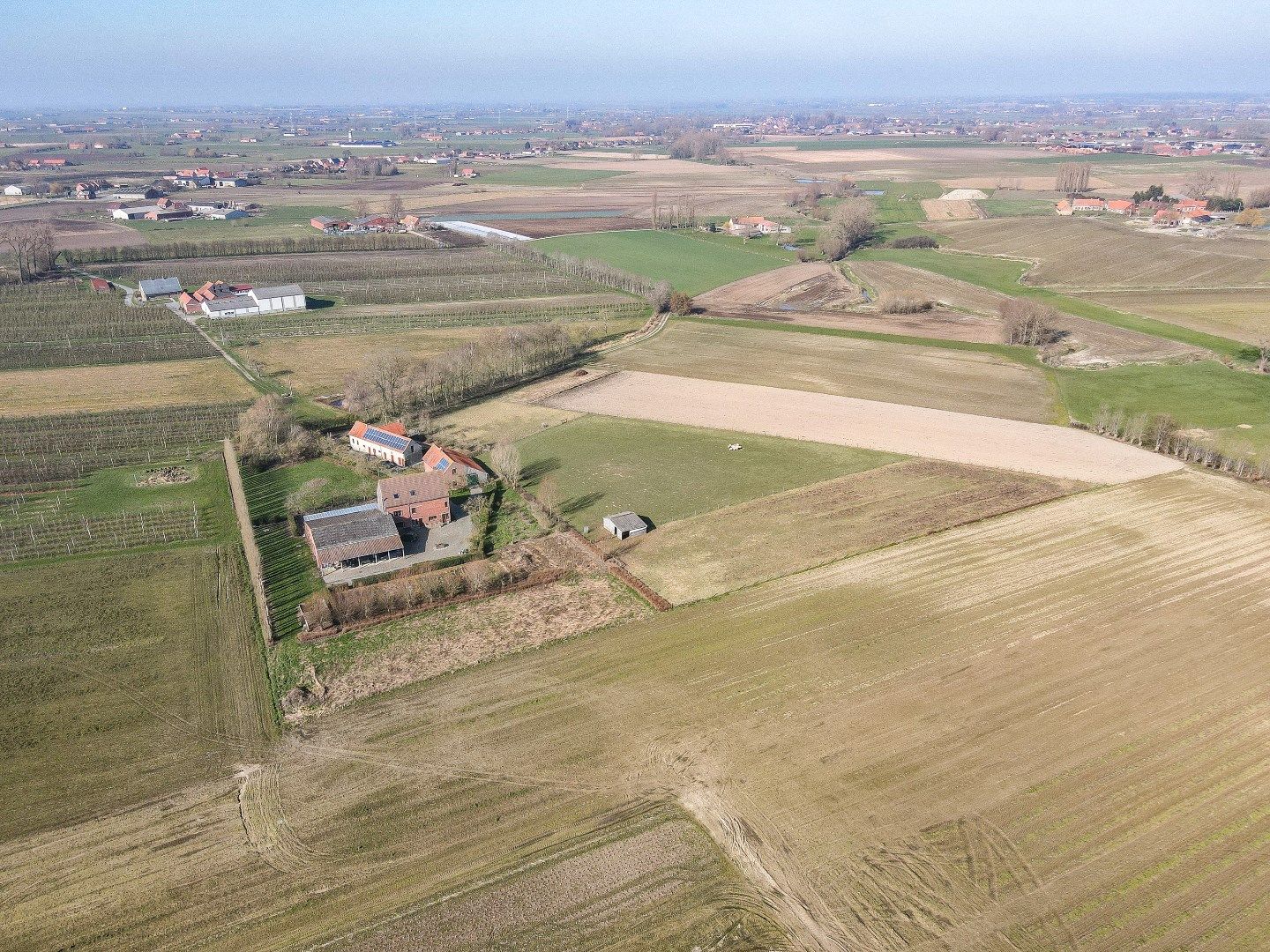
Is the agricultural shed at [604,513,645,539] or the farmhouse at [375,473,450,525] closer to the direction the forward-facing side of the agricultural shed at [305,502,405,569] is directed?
the agricultural shed

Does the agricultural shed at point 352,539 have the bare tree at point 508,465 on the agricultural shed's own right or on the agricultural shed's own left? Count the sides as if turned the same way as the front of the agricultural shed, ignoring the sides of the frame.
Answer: on the agricultural shed's own left

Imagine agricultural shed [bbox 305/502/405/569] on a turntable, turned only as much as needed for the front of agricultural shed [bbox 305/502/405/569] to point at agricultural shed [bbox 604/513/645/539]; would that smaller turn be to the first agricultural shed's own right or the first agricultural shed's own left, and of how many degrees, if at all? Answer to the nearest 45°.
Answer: approximately 90° to the first agricultural shed's own left

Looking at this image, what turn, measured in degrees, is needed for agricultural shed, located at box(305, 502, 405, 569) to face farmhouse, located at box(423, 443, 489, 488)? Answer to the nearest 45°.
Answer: approximately 135° to its left

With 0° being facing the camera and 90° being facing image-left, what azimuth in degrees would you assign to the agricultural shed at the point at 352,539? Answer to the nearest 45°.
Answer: approximately 0°
